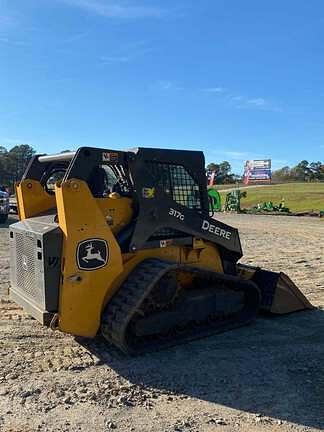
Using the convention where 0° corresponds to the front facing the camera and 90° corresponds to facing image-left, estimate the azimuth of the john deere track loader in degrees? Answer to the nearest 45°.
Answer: approximately 225°
